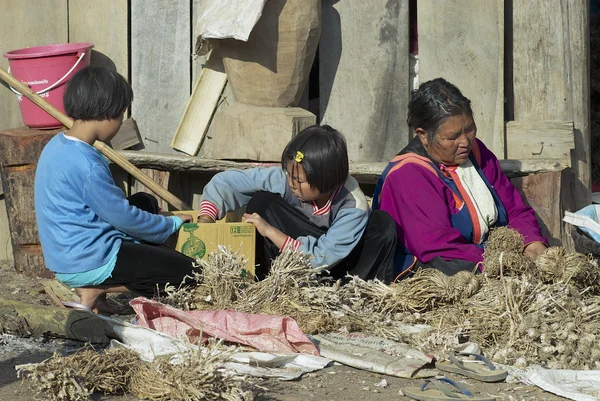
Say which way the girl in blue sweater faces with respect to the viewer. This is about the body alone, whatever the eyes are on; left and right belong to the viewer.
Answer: facing away from the viewer and to the right of the viewer

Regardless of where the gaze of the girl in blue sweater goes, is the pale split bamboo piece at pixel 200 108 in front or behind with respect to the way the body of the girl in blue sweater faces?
in front

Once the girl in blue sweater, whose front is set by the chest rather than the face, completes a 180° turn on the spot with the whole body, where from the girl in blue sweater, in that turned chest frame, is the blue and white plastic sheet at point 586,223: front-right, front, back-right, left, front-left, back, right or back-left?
back-left

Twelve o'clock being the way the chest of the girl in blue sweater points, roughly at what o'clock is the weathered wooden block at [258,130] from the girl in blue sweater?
The weathered wooden block is roughly at 12 o'clock from the girl in blue sweater.

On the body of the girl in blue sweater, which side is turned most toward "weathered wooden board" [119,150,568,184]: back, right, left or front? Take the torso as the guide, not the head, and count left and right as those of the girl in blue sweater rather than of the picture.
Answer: front

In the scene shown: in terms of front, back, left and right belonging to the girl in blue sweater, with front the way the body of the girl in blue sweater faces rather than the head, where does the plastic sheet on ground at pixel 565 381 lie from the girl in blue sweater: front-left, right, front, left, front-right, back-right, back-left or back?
right

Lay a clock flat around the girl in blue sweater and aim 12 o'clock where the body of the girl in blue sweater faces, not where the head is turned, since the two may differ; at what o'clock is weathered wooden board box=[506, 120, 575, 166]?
The weathered wooden board is roughly at 1 o'clock from the girl in blue sweater.

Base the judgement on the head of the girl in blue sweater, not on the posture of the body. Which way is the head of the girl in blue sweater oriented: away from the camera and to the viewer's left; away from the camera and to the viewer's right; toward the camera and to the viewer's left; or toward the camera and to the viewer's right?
away from the camera and to the viewer's right

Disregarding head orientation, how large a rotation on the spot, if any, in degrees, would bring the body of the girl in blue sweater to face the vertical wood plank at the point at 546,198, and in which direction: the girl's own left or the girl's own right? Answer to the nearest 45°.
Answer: approximately 45° to the girl's own right

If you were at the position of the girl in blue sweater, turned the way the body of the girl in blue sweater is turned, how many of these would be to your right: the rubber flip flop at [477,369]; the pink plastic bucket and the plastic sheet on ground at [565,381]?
2

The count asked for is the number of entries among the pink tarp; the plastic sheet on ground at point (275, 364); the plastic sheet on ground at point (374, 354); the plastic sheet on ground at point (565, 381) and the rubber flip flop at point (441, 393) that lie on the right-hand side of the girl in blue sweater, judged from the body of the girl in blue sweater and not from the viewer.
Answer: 5

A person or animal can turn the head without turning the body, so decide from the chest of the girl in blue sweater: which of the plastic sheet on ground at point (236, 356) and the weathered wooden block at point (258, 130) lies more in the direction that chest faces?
the weathered wooden block

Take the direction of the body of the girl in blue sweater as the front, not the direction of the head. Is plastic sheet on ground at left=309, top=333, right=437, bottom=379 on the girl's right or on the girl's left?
on the girl's right

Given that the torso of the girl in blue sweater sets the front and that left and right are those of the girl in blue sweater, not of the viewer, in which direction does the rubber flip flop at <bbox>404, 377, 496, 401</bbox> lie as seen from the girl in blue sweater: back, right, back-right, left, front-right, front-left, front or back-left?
right
